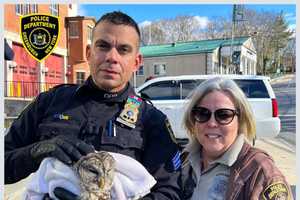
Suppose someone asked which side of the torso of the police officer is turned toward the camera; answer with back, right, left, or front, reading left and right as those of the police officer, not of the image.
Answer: front

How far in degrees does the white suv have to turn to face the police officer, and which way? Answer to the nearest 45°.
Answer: approximately 90° to its left

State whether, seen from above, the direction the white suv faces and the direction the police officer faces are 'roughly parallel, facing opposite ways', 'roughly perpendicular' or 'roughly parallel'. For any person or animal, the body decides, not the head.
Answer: roughly perpendicular

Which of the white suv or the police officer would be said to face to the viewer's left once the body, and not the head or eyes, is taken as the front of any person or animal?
the white suv

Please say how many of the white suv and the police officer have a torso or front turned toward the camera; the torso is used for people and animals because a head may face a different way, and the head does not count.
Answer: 1

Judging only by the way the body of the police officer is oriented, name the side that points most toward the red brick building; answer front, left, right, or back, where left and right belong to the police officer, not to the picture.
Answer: back

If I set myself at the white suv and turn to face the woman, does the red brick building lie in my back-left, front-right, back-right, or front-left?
back-right
